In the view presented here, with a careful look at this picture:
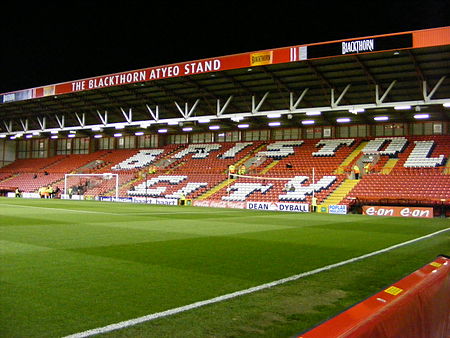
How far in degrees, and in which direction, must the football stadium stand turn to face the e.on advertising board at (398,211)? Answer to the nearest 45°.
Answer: approximately 90° to its left

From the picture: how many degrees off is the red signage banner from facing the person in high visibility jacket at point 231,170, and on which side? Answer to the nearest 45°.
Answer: approximately 135° to its right

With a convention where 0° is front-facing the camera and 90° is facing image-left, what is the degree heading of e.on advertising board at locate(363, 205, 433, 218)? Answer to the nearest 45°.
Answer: approximately 0°

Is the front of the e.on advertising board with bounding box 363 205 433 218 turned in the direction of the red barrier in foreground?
yes

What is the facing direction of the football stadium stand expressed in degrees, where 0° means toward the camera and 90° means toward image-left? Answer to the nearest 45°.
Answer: approximately 45°

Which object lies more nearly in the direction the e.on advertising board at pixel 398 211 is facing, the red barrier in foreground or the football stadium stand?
the red barrier in foreground
